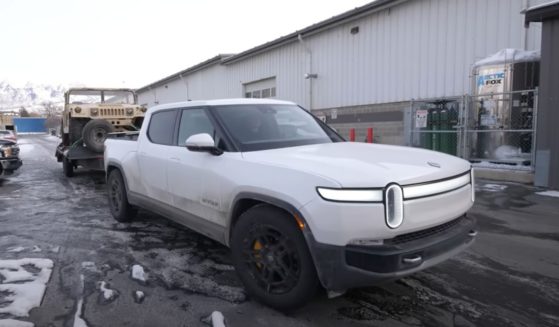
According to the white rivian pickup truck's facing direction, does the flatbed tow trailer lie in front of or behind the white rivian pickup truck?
behind

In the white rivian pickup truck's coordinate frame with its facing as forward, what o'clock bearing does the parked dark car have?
The parked dark car is roughly at 6 o'clock from the white rivian pickup truck.

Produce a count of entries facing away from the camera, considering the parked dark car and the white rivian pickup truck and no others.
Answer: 0

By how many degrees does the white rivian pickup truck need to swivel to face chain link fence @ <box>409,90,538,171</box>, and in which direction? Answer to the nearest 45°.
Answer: approximately 90° to its left

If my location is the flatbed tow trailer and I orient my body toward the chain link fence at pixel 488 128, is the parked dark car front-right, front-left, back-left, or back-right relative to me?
back-right

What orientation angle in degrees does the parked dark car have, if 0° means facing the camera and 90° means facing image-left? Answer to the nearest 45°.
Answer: approximately 315°

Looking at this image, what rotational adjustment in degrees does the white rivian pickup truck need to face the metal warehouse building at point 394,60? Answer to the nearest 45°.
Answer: approximately 135° to its left

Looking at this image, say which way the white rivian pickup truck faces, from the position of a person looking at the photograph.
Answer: facing the viewer and to the right of the viewer

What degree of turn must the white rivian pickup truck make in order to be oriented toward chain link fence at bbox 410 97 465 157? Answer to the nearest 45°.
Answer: approximately 90° to its left

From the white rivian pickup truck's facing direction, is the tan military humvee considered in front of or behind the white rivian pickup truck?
behind

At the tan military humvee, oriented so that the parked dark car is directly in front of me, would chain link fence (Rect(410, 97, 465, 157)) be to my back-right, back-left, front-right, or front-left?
back-left
